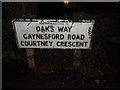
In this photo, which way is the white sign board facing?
toward the camera
